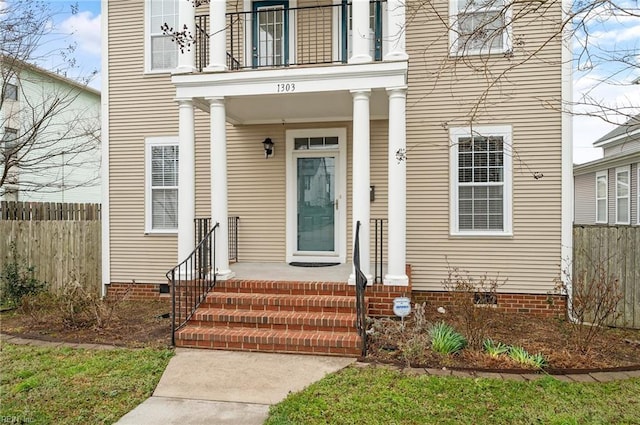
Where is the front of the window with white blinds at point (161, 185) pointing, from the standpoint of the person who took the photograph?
facing the viewer

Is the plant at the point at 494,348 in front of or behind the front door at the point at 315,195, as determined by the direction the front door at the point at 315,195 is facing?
in front

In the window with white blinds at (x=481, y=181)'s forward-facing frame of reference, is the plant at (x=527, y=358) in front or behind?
in front

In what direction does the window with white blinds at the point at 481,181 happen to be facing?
toward the camera

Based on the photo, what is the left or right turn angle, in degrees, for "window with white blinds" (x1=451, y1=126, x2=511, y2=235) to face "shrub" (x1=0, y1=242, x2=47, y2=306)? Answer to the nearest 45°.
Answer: approximately 90° to its right

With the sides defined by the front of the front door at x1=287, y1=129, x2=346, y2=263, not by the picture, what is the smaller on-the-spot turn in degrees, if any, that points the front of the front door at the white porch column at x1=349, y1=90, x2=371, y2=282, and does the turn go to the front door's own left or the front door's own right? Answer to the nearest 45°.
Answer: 0° — it already faces it

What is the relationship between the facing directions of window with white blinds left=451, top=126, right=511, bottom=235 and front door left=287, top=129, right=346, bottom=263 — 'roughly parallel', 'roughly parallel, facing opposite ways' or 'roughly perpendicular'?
roughly parallel

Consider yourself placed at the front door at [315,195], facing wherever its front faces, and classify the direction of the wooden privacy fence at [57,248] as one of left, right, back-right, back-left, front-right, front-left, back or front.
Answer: right

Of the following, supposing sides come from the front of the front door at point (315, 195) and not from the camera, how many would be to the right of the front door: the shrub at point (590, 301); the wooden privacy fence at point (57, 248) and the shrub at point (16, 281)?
2

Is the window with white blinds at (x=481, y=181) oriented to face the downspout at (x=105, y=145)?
no

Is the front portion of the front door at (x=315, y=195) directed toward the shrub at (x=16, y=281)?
no

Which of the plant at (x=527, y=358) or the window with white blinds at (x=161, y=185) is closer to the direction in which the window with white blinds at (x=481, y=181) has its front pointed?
the plant

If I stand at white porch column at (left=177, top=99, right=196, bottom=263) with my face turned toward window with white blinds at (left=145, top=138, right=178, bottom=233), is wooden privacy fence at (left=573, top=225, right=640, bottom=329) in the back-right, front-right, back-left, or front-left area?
back-right

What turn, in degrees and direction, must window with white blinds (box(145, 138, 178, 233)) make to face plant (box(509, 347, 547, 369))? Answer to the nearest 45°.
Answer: approximately 45° to its left

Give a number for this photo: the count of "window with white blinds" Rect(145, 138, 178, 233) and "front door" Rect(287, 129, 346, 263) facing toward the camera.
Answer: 2

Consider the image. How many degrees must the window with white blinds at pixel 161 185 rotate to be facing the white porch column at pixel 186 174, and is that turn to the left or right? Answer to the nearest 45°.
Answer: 0° — it already faces it

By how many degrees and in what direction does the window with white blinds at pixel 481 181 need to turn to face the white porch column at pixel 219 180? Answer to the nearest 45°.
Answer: approximately 45° to its right

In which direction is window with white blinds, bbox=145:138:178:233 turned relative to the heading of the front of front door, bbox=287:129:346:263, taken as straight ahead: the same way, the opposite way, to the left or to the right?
the same way

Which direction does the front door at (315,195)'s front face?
toward the camera
